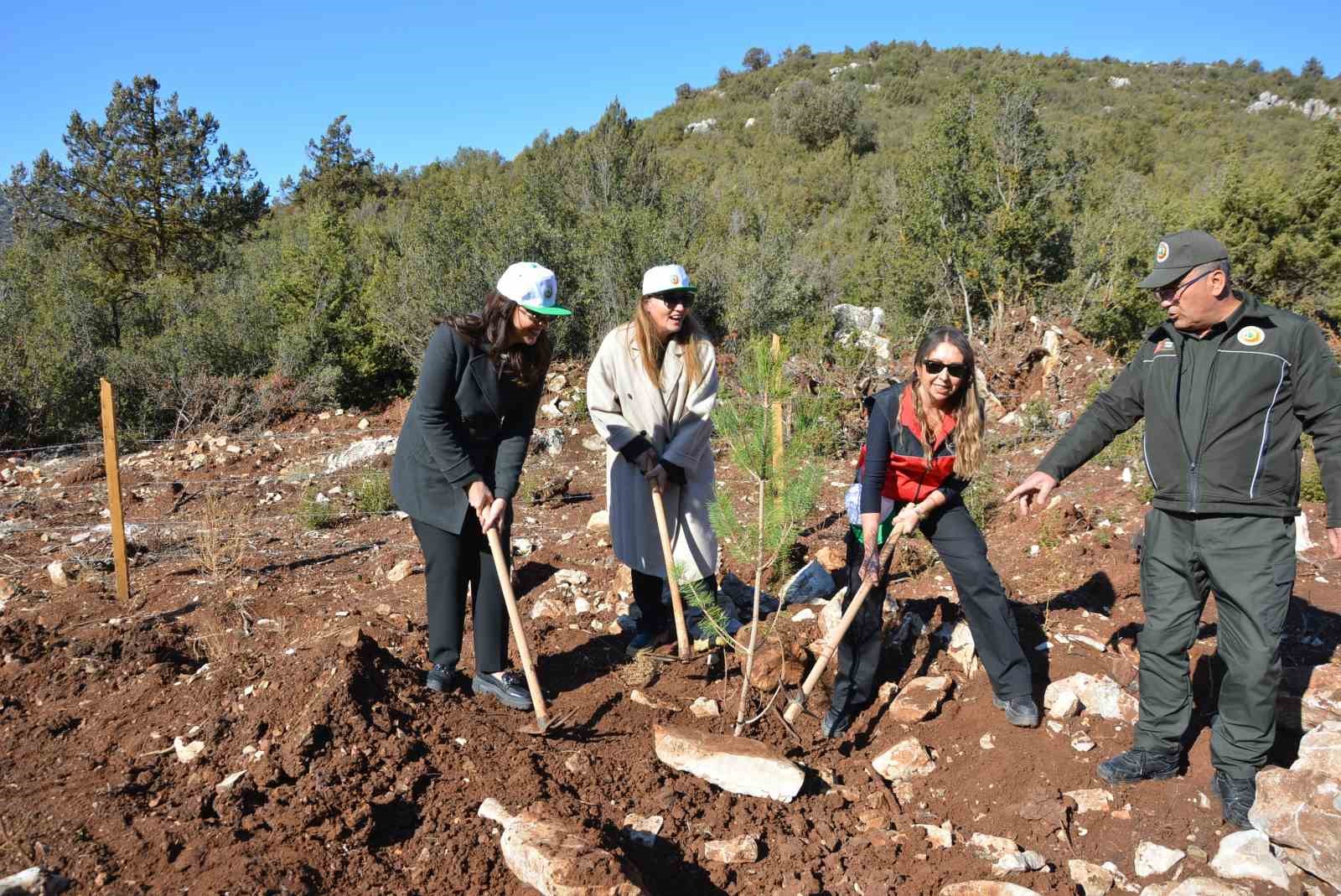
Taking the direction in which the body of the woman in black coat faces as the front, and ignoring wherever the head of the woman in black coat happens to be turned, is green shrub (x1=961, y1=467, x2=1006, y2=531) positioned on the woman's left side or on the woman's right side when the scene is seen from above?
on the woman's left side

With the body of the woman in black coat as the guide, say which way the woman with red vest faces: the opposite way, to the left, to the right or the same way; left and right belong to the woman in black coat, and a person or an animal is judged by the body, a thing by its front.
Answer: to the right

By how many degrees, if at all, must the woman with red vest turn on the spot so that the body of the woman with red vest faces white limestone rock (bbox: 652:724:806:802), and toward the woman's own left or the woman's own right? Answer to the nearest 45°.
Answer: approximately 45° to the woman's own right

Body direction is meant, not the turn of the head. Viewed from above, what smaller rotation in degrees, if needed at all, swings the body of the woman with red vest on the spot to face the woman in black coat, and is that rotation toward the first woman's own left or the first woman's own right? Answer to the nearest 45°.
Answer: approximately 90° to the first woman's own right

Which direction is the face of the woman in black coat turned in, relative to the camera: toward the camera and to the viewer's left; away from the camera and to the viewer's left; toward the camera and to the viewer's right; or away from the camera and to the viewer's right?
toward the camera and to the viewer's right

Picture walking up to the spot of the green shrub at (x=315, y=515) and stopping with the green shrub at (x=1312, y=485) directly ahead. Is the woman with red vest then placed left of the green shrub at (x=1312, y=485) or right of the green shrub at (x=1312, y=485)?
right

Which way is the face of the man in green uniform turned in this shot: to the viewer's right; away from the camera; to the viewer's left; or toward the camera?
to the viewer's left

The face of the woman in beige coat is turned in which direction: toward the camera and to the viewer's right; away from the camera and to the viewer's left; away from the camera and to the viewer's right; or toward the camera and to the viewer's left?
toward the camera and to the viewer's right

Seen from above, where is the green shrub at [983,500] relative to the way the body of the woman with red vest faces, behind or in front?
behind

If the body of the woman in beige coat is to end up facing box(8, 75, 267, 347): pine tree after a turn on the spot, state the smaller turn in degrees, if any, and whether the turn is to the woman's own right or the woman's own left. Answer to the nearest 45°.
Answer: approximately 135° to the woman's own right

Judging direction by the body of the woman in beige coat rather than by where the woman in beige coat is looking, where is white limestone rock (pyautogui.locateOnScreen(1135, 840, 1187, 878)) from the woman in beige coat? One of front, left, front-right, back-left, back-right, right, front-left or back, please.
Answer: front-left

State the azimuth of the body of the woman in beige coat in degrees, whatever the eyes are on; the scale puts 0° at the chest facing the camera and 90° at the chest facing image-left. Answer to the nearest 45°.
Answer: approximately 0°

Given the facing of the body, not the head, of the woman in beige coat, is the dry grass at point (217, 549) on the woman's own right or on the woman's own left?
on the woman's own right

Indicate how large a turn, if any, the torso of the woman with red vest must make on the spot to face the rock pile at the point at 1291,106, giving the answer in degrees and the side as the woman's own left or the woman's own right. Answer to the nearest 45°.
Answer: approximately 180°

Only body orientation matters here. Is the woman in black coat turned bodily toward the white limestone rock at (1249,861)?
yes

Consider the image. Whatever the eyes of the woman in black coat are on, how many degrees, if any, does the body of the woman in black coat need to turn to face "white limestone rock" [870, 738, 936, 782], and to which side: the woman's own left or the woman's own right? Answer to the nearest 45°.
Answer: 0° — they already face it

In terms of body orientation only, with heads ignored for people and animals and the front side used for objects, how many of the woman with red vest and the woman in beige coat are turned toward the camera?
2
